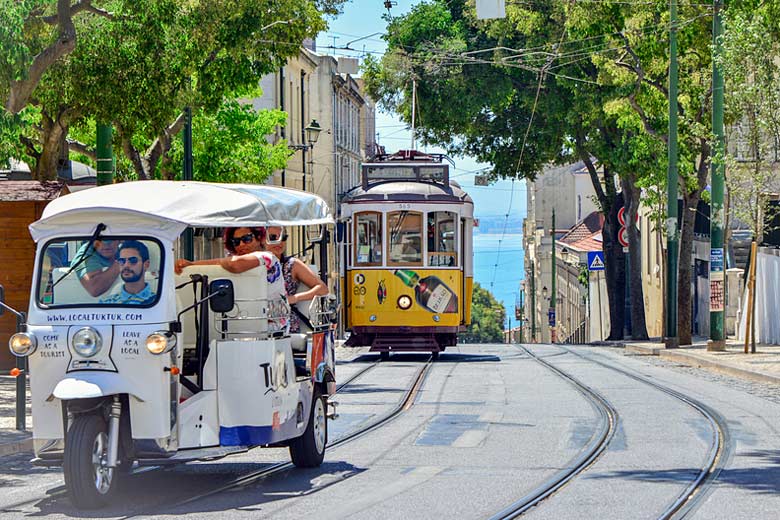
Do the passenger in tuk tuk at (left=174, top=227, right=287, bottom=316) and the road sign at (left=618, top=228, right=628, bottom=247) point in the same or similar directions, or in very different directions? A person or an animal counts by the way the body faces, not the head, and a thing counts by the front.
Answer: same or similar directions

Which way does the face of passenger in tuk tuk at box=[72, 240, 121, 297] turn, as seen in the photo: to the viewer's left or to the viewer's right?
to the viewer's right

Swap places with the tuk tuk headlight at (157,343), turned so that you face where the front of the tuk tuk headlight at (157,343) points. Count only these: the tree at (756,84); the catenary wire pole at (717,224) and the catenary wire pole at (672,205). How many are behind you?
3

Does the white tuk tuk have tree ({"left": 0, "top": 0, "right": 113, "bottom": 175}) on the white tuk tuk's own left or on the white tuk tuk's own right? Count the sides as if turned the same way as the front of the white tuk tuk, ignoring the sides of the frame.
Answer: on the white tuk tuk's own right

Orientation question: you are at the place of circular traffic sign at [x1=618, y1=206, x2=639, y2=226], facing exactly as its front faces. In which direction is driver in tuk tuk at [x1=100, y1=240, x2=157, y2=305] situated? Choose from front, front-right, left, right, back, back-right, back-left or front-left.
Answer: front

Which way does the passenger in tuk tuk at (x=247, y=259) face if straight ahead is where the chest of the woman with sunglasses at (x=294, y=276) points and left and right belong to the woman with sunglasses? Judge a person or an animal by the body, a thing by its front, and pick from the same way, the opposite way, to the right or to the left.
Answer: the same way

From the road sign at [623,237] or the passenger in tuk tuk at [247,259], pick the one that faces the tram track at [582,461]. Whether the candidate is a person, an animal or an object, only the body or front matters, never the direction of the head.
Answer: the road sign

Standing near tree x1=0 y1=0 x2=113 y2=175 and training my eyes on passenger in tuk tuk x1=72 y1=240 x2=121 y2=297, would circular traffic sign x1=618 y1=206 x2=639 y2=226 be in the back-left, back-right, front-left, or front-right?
back-left

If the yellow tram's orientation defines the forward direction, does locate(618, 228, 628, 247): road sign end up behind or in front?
behind

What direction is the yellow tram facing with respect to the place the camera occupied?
facing the viewer

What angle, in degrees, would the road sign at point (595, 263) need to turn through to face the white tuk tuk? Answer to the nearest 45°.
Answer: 0° — it already faces it

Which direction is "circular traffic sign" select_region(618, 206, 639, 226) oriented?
toward the camera

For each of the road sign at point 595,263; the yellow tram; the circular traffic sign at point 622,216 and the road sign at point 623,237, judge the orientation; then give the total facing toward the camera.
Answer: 4

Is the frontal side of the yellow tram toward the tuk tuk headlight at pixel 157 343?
yes
